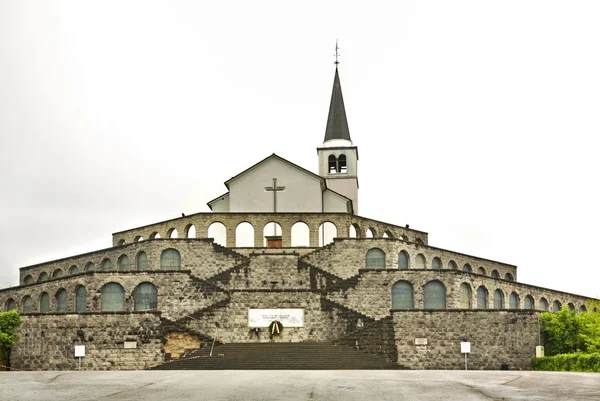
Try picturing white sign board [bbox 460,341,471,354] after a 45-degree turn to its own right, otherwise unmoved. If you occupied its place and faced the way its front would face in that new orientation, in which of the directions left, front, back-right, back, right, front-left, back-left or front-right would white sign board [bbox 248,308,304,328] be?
front-right

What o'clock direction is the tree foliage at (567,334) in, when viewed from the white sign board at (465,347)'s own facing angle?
The tree foliage is roughly at 8 o'clock from the white sign board.

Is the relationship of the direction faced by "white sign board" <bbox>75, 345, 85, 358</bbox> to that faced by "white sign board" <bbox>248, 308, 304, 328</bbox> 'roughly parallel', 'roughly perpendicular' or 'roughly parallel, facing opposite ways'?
roughly parallel

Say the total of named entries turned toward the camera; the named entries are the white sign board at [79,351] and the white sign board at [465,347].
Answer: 2

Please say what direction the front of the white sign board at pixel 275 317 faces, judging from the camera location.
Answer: facing the viewer

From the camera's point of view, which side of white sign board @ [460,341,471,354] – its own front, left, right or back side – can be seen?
front

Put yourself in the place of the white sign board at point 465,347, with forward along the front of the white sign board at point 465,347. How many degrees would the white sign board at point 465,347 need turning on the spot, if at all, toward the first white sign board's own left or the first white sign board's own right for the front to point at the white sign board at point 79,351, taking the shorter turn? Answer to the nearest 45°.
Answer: approximately 90° to the first white sign board's own right

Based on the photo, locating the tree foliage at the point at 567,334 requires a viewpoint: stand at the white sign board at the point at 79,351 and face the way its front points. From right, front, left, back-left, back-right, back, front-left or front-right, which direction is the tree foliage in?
left

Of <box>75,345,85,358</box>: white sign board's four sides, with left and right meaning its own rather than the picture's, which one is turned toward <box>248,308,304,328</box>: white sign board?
left

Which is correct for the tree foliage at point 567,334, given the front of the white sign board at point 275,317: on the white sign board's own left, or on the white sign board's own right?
on the white sign board's own left
